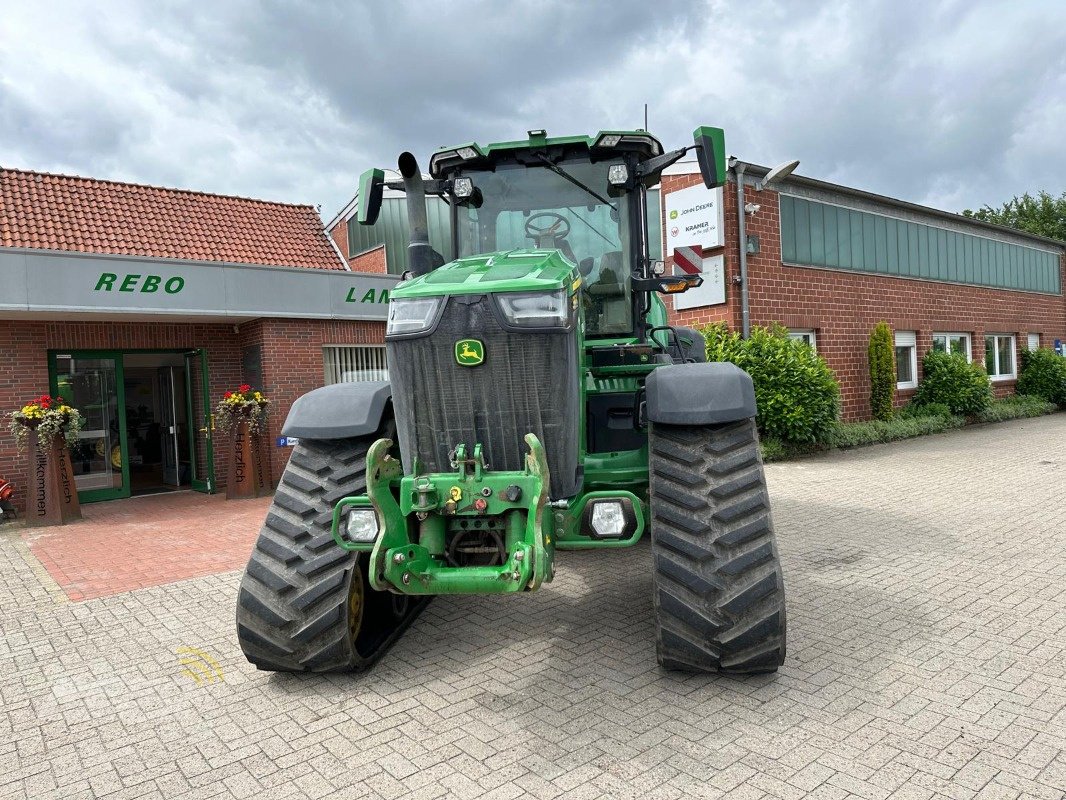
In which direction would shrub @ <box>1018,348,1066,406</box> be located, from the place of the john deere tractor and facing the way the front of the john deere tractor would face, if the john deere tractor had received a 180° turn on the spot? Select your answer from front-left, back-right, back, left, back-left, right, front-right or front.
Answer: front-right

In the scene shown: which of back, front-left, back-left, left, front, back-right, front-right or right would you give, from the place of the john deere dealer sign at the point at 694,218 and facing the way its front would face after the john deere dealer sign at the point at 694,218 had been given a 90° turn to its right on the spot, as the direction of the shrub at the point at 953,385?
right

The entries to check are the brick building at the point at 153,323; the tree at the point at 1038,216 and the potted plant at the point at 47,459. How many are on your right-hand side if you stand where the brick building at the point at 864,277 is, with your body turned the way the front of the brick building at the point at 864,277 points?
2

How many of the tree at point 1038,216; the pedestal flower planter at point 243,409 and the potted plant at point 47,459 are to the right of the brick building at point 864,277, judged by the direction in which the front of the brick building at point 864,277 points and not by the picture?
2

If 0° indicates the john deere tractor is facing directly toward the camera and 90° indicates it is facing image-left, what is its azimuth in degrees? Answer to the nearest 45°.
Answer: approximately 0°

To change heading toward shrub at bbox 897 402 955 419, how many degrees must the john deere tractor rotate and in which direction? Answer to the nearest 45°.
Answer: approximately 135° to its left

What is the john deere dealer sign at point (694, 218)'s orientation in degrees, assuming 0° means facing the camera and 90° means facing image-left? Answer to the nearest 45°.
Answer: approximately 45°
